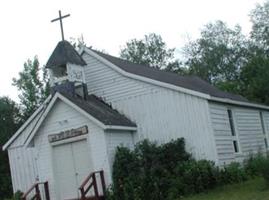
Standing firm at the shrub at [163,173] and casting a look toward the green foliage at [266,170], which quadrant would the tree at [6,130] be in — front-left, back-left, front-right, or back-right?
back-left

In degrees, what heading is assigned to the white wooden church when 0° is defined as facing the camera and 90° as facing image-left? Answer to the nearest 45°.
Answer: approximately 45°

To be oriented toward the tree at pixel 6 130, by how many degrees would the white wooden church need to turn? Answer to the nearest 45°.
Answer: approximately 90° to its right

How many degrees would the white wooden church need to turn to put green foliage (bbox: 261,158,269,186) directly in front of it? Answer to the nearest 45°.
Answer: approximately 90° to its left

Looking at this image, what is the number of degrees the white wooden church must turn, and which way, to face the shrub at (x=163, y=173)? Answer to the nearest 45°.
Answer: approximately 90° to its left

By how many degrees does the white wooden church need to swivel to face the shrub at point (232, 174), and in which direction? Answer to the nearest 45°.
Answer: approximately 135° to its left

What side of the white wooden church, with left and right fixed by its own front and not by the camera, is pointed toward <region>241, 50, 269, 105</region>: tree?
back
